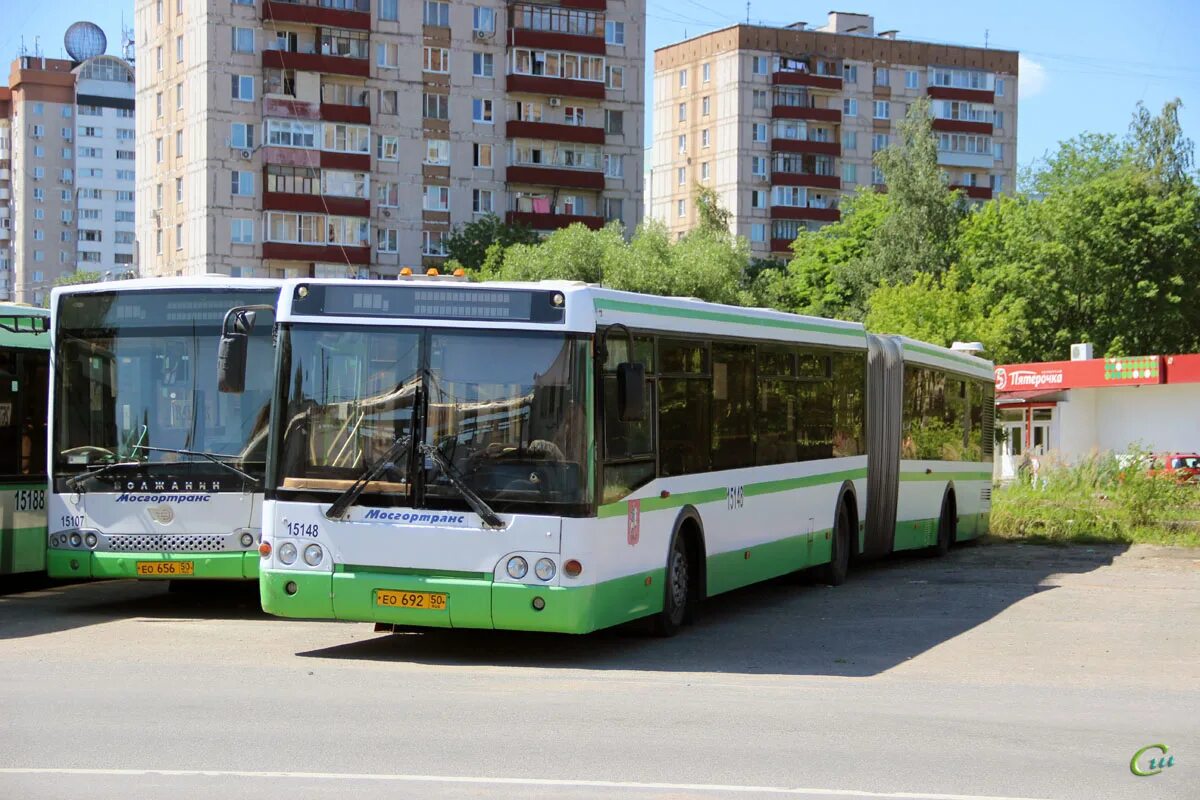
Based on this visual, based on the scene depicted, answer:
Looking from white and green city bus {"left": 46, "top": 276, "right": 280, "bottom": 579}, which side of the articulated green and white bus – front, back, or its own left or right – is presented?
right

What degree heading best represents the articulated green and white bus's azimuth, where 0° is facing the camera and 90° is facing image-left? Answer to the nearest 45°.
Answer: approximately 45°

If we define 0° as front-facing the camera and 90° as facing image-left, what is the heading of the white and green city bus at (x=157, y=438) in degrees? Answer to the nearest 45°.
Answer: approximately 0°

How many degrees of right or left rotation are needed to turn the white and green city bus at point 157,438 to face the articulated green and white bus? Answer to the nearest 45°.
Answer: approximately 45° to its left

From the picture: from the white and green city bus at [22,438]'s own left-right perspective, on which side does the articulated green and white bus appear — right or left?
on its left

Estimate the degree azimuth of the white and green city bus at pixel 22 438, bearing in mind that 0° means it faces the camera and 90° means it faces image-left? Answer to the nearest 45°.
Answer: approximately 45°

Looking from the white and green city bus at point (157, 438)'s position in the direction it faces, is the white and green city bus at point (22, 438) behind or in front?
behind

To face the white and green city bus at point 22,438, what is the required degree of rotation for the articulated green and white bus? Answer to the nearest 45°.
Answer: approximately 90° to its right

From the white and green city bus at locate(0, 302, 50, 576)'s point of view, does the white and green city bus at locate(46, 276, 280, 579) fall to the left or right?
on its left
